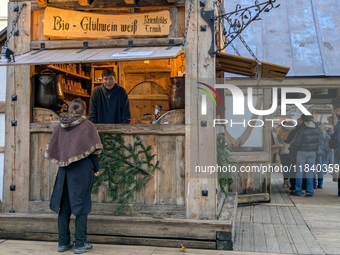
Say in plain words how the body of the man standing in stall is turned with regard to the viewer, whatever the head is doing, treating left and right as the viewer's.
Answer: facing the viewer

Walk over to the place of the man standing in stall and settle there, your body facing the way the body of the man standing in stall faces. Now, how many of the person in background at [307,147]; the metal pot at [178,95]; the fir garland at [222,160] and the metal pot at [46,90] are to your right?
1

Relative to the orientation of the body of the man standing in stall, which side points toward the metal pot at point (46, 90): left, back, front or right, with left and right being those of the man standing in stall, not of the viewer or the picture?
right

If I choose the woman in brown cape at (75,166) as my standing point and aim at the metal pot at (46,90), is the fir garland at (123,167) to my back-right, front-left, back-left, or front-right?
front-right

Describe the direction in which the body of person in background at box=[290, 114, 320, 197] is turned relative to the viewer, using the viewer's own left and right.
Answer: facing away from the viewer and to the left of the viewer

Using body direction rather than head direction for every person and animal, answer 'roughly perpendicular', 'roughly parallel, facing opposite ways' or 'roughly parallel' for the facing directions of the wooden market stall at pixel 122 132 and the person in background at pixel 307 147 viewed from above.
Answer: roughly parallel, facing opposite ways

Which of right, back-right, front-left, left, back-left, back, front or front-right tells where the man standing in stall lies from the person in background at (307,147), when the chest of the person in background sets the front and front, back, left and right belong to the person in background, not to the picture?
left

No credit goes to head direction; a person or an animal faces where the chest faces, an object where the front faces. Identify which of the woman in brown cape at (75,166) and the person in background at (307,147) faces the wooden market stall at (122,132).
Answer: the woman in brown cape

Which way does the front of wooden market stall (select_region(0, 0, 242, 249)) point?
toward the camera

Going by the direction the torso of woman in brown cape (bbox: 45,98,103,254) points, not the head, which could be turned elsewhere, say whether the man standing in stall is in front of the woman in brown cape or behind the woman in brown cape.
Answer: in front

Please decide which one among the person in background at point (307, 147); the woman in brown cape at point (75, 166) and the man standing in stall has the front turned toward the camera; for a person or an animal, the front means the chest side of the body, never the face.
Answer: the man standing in stall

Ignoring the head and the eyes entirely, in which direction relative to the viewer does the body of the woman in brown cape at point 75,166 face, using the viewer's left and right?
facing away from the viewer and to the right of the viewer

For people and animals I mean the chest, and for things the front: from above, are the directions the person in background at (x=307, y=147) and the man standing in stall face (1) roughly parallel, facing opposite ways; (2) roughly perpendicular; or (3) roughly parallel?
roughly parallel, facing opposite ways

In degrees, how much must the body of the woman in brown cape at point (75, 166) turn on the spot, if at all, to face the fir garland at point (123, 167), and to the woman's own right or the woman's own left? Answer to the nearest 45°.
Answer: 0° — they already face it

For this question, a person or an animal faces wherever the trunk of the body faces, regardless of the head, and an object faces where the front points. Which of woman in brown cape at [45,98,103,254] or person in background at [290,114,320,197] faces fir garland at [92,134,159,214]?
the woman in brown cape

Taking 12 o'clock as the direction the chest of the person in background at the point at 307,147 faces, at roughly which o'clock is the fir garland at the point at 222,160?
The fir garland is roughly at 8 o'clock from the person in background.

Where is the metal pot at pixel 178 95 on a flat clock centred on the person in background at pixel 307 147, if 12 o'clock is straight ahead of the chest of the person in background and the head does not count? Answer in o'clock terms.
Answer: The metal pot is roughly at 8 o'clock from the person in background.
